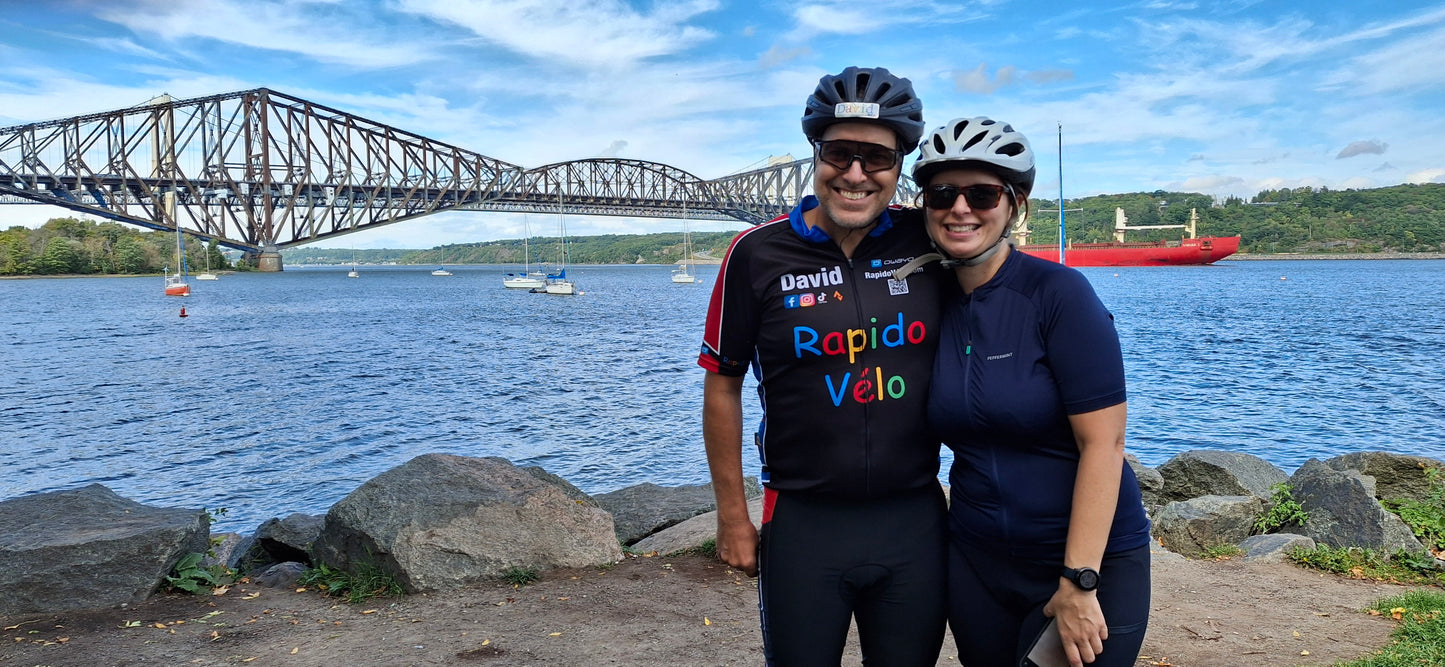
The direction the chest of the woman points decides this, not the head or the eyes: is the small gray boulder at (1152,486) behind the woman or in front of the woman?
behind

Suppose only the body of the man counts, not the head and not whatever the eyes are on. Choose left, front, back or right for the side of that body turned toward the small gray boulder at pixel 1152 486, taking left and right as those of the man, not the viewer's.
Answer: back

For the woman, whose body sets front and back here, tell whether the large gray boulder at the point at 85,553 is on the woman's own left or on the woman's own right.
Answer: on the woman's own right

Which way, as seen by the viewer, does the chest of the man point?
toward the camera

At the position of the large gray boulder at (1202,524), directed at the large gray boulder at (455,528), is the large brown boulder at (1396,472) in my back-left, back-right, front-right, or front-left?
back-right

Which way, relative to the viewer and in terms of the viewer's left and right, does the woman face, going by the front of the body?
facing the viewer and to the left of the viewer

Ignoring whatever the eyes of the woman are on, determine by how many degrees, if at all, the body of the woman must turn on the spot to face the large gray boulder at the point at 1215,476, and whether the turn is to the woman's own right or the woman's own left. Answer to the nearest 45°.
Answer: approximately 135° to the woman's own right

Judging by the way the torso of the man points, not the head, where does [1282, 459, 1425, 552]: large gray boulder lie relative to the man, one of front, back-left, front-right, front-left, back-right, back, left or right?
back-left
